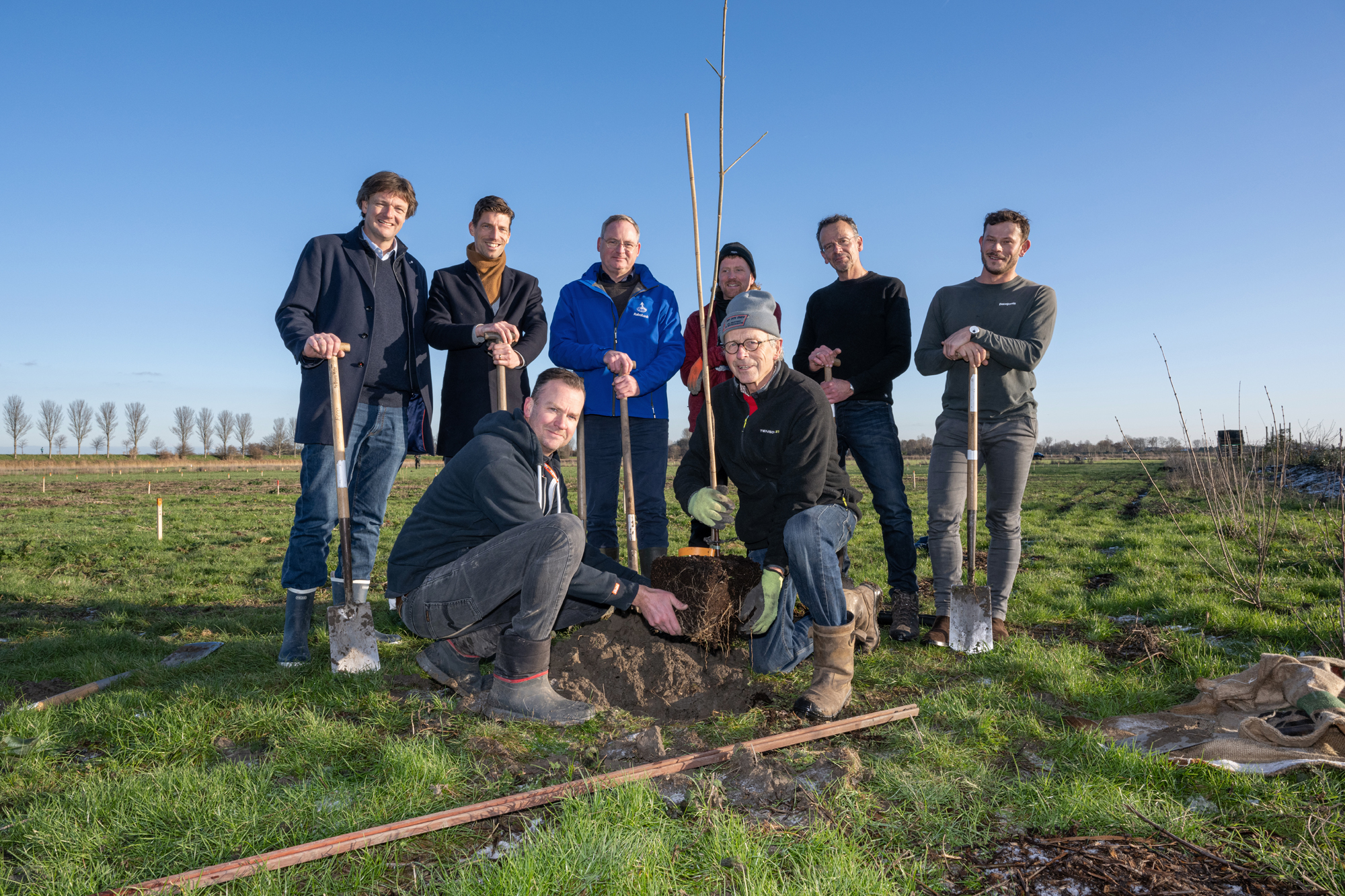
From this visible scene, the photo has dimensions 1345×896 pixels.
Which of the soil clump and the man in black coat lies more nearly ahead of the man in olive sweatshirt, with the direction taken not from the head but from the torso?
the soil clump

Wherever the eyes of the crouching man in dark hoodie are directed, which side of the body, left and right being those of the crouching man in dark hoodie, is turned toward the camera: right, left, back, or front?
right

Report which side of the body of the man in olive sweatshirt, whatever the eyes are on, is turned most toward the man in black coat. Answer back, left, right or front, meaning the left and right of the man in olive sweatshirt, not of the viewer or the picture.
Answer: right

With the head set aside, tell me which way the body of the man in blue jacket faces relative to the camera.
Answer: toward the camera

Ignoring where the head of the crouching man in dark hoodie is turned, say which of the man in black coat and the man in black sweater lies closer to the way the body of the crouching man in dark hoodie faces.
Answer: the man in black sweater

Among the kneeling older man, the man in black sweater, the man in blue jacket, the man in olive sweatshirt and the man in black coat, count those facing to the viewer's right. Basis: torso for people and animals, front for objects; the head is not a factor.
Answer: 0

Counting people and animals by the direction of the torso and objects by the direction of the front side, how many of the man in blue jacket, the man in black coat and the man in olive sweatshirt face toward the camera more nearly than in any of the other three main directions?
3

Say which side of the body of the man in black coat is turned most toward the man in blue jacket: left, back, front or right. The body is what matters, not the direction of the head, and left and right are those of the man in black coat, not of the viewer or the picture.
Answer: left

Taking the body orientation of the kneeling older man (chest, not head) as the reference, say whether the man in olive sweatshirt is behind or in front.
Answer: behind

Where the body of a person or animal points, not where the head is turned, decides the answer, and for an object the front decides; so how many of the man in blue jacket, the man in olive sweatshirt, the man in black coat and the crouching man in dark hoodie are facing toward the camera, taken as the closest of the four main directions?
3

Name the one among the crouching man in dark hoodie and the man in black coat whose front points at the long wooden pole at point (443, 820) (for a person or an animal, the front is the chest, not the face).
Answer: the man in black coat

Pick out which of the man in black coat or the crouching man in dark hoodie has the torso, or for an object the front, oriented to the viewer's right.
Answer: the crouching man in dark hoodie

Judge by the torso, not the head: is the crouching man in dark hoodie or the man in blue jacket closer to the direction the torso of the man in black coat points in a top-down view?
the crouching man in dark hoodie

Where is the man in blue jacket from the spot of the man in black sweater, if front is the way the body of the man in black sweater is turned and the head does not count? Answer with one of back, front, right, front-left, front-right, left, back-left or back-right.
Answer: front-right

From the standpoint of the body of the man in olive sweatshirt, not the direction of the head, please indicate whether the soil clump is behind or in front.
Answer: in front
